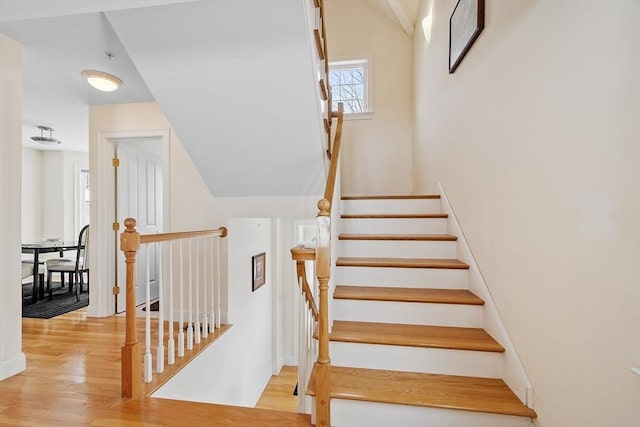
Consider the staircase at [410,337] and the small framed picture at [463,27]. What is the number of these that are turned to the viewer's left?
1

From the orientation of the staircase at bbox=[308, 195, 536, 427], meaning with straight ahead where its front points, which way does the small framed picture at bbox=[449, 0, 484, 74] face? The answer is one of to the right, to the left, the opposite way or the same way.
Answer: to the right

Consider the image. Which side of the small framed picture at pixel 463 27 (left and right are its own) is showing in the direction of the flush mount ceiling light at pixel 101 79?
front

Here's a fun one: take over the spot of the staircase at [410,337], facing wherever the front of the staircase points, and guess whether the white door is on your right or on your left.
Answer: on your right

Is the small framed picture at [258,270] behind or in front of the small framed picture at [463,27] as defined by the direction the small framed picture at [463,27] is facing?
in front

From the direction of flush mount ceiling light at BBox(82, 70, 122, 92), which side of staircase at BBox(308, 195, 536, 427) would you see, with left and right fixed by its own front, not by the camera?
right

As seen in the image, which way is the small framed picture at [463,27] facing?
to the viewer's left

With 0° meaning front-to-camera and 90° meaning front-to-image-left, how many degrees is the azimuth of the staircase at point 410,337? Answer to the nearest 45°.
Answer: approximately 0°

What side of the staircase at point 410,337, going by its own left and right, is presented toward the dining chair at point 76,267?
right

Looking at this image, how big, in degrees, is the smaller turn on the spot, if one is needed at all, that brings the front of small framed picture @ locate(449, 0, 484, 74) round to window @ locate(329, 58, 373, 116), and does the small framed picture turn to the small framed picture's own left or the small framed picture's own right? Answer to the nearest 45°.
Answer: approximately 45° to the small framed picture's own right

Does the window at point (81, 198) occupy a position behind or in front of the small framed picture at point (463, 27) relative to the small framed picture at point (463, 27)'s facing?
in front

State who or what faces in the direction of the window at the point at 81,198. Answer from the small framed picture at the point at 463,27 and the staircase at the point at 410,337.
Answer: the small framed picture
